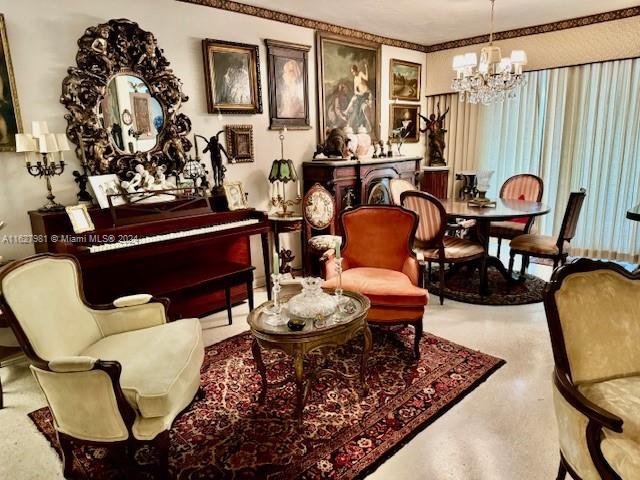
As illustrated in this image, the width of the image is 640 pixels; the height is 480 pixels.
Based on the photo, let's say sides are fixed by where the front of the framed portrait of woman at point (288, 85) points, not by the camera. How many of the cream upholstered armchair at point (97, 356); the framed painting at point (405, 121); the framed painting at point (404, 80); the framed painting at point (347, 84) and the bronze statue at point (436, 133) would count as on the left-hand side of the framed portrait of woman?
4

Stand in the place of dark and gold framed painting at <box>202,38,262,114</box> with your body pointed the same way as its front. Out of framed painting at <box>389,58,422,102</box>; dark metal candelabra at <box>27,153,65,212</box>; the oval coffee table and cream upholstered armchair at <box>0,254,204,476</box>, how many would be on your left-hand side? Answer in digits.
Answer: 1

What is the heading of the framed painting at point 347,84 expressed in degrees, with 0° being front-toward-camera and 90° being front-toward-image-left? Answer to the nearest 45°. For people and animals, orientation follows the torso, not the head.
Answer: approximately 315°

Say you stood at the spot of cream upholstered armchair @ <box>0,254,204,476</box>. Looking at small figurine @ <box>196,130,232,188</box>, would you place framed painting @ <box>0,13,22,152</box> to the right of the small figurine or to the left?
left

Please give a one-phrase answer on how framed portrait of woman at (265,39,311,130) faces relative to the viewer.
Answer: facing the viewer and to the right of the viewer

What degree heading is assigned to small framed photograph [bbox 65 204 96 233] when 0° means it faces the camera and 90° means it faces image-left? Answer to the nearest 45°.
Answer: approximately 315°

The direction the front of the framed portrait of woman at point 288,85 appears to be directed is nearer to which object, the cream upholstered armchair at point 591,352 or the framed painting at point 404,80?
the cream upholstered armchair

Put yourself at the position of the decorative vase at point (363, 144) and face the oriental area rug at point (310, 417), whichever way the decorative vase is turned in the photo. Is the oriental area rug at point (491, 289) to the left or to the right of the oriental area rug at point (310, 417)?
left

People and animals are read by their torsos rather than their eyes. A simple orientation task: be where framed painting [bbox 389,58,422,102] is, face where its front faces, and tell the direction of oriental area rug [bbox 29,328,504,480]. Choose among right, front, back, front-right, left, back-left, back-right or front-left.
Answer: front-right

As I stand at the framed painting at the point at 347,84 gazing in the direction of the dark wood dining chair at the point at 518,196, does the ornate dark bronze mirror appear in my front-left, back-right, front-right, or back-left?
back-right

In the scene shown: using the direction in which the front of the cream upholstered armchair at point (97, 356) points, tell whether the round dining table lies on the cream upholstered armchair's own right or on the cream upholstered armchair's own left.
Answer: on the cream upholstered armchair's own left

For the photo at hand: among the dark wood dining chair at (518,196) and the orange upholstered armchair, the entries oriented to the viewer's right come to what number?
0

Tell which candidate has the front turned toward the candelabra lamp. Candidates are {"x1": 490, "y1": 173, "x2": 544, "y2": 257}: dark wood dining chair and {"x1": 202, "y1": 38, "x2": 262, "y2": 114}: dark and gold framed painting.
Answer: the dark wood dining chair
